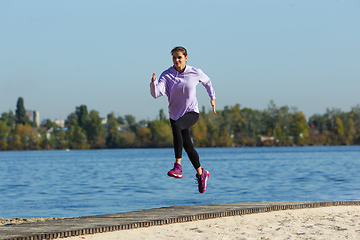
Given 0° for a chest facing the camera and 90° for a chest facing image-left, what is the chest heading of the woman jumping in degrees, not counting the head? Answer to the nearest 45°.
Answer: approximately 45°
